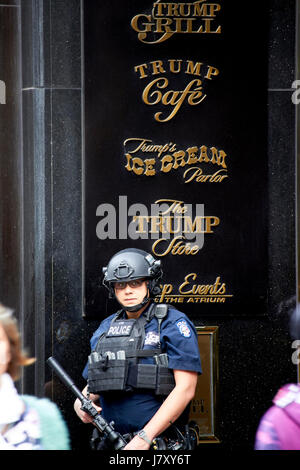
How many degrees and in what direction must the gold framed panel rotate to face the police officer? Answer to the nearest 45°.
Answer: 0° — it already faces them

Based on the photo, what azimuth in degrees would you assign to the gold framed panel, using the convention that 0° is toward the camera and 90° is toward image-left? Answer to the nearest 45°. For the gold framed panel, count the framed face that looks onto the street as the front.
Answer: approximately 0°

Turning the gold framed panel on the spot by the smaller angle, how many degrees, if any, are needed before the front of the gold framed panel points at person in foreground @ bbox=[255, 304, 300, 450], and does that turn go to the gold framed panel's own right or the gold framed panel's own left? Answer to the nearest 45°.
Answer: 0° — it already faces them

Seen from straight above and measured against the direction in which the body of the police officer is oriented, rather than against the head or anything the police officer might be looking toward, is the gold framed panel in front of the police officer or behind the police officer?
behind

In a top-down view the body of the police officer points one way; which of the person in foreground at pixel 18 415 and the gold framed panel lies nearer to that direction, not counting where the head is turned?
the person in foreground

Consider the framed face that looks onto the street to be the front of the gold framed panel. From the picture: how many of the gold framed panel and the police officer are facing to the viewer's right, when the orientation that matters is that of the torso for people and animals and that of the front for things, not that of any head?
0

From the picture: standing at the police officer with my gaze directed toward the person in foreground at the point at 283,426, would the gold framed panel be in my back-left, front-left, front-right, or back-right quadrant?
back-left

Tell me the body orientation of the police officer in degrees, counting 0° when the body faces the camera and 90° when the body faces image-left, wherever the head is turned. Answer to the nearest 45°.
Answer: approximately 45°

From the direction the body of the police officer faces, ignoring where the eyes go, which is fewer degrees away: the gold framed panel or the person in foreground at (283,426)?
the person in foreground
